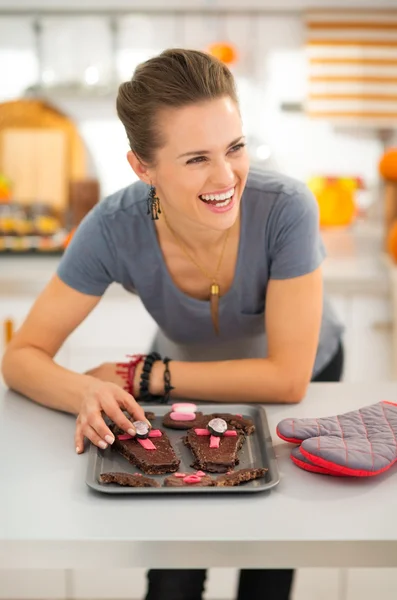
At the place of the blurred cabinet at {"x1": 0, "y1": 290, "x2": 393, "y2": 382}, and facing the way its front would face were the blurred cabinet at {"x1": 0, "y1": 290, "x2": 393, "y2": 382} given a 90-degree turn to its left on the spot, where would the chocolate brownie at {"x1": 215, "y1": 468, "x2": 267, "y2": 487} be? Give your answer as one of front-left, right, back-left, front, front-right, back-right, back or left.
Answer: right

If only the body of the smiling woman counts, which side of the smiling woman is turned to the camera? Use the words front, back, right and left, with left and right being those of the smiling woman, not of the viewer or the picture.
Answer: front

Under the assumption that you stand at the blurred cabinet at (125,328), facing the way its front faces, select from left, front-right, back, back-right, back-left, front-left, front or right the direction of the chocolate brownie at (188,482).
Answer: front

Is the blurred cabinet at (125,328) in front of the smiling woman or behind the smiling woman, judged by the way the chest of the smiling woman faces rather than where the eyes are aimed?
behind

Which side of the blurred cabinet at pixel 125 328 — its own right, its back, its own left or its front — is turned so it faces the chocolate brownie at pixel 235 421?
front

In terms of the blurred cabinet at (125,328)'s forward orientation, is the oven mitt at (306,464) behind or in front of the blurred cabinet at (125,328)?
in front

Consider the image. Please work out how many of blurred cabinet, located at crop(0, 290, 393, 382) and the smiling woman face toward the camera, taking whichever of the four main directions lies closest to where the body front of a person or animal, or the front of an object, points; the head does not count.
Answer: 2

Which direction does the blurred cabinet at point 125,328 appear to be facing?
toward the camera

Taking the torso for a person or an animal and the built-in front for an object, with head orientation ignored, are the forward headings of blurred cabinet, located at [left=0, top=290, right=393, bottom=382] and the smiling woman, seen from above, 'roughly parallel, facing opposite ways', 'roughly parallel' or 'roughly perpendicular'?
roughly parallel

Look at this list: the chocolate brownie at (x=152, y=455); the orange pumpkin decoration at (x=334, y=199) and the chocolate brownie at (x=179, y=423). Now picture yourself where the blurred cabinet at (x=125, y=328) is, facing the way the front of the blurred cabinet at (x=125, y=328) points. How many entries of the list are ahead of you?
2

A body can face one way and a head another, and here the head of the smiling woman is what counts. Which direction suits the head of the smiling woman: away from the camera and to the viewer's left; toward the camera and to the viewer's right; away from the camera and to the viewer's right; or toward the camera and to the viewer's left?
toward the camera and to the viewer's right

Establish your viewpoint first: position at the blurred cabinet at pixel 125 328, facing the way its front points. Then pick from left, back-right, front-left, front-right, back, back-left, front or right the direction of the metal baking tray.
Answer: front

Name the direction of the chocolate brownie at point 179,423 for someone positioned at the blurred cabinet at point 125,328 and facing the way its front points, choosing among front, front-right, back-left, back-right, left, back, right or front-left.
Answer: front

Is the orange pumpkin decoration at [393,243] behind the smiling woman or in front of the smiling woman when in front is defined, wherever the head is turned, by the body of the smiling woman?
behind
